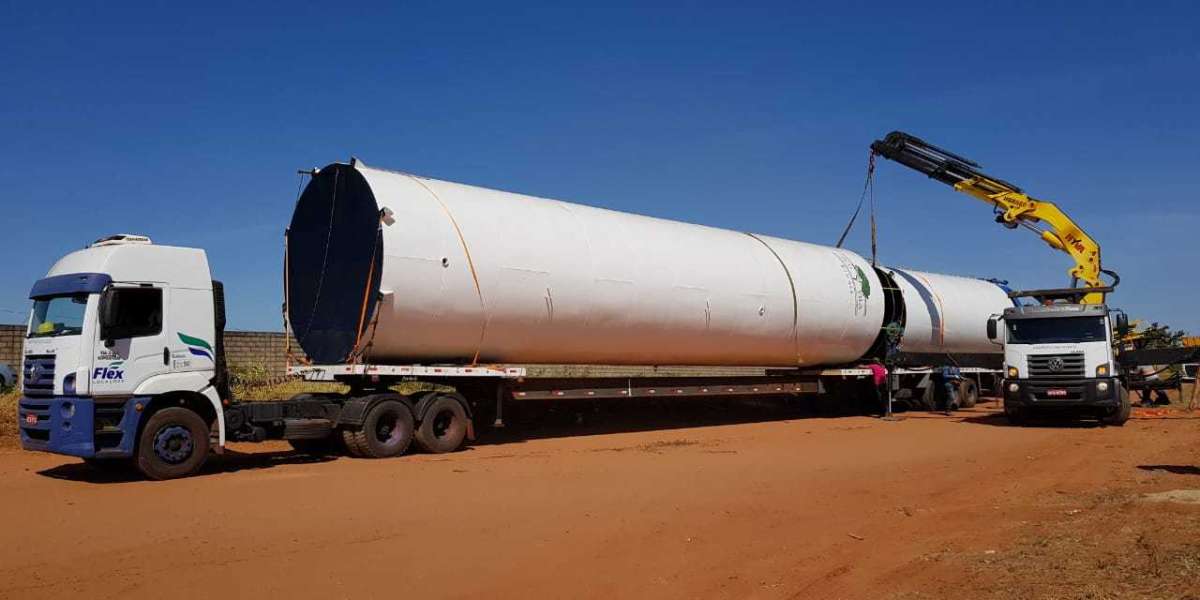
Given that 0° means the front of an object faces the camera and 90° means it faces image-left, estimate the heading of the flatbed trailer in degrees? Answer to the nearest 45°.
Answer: approximately 45°

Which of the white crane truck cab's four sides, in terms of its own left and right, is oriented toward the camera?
front

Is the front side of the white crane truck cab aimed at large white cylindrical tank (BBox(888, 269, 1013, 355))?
no

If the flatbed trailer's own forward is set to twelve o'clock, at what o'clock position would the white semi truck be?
The white semi truck is roughly at 12 o'clock from the flatbed trailer.

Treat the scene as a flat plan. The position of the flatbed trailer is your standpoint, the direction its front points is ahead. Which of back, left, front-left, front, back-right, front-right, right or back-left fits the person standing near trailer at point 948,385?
back

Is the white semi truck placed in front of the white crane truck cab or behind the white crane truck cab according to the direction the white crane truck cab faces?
in front

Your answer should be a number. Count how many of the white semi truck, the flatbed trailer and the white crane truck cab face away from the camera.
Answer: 0

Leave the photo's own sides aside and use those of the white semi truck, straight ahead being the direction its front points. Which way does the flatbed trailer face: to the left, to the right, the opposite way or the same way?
the same way

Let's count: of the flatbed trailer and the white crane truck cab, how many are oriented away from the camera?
0

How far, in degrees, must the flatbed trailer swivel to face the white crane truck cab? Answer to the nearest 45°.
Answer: approximately 135° to its left

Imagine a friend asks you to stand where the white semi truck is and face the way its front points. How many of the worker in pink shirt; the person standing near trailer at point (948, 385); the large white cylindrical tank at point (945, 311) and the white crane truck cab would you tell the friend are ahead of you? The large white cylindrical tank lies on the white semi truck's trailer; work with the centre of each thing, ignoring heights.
0

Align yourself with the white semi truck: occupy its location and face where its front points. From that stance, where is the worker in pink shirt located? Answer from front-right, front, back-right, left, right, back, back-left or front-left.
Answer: back

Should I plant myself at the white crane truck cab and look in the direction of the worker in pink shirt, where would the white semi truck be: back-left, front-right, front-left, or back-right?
front-left

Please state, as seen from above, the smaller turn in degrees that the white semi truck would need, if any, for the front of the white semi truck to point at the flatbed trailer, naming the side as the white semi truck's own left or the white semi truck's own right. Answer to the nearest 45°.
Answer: approximately 180°

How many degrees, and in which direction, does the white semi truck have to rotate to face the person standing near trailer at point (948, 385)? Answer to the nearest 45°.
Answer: approximately 180°
